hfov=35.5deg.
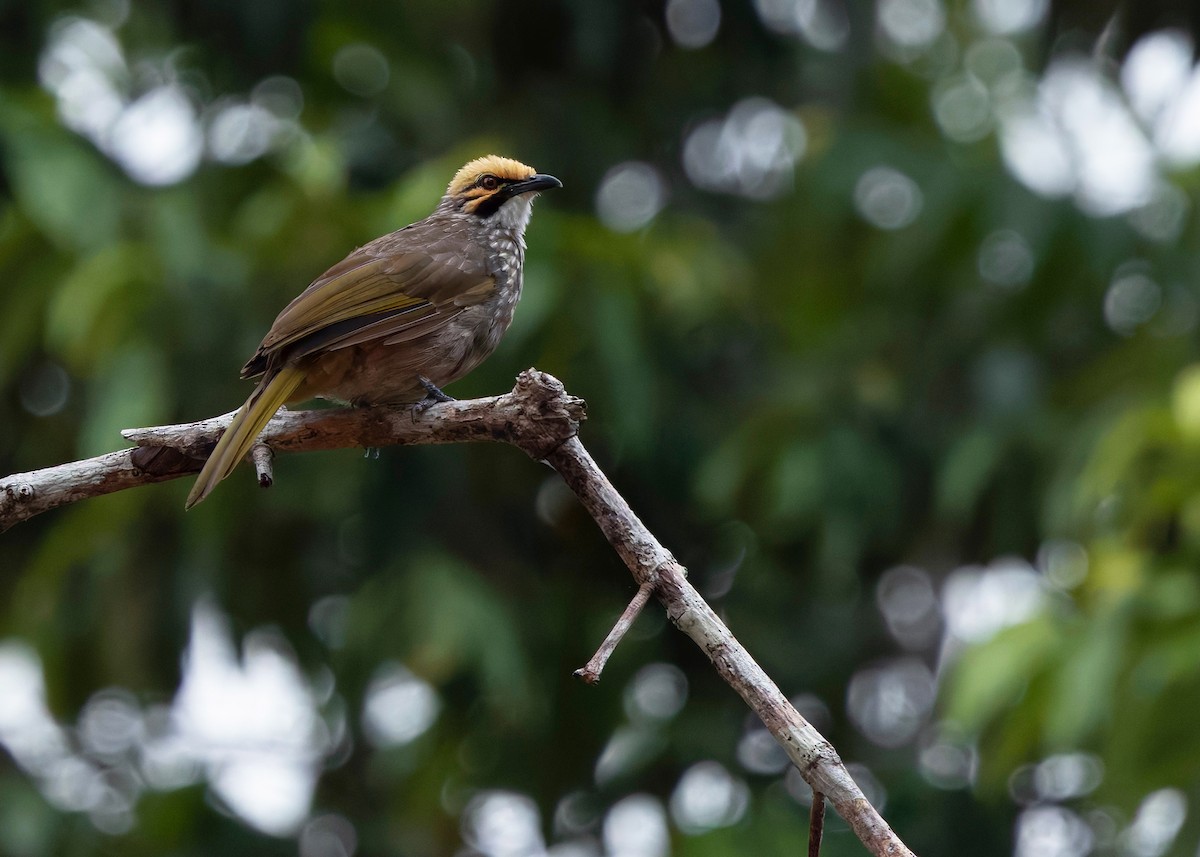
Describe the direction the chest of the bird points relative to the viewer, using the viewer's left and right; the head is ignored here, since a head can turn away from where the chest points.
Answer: facing to the right of the viewer
